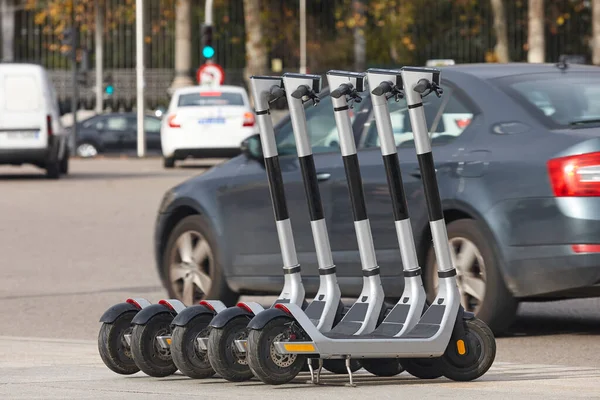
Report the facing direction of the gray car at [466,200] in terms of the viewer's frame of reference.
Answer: facing away from the viewer and to the left of the viewer

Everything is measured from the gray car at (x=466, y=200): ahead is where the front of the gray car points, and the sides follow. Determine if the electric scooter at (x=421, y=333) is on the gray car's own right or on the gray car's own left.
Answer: on the gray car's own left

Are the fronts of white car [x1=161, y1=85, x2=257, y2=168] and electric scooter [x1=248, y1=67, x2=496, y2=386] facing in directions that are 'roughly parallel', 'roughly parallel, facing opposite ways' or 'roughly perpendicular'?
roughly perpendicular

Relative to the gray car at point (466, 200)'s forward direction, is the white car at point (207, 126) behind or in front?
in front

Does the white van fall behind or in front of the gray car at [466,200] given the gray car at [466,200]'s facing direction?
in front

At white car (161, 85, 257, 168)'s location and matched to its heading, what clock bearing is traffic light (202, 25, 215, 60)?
The traffic light is roughly at 12 o'clock from the white car.

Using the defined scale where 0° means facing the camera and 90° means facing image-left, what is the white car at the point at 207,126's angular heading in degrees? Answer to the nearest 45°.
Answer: approximately 180°

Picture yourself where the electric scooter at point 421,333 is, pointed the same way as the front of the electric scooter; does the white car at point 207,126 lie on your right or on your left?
on your left

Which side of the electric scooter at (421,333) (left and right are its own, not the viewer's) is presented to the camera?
right

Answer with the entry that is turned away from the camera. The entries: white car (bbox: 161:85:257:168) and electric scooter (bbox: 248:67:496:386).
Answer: the white car

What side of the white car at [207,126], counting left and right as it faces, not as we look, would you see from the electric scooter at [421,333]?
back

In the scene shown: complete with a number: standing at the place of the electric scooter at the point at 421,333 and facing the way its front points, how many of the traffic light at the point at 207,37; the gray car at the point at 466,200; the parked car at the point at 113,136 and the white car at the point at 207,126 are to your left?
4
